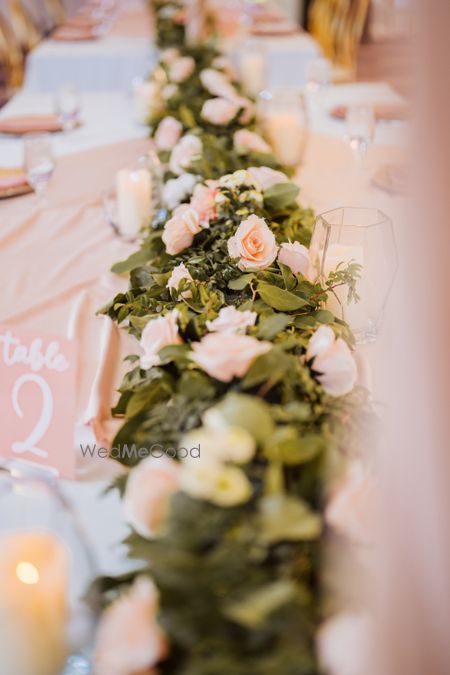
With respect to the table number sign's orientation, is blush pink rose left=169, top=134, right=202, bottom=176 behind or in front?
behind

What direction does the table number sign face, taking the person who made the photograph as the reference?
facing the viewer and to the left of the viewer

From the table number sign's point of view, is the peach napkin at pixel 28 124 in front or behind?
behind
